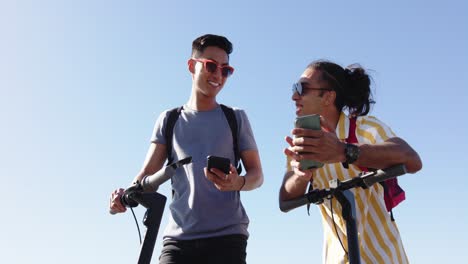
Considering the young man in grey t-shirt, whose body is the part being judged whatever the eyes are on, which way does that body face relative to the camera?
toward the camera

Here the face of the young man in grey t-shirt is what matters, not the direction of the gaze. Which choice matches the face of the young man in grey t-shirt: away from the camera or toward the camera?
toward the camera
